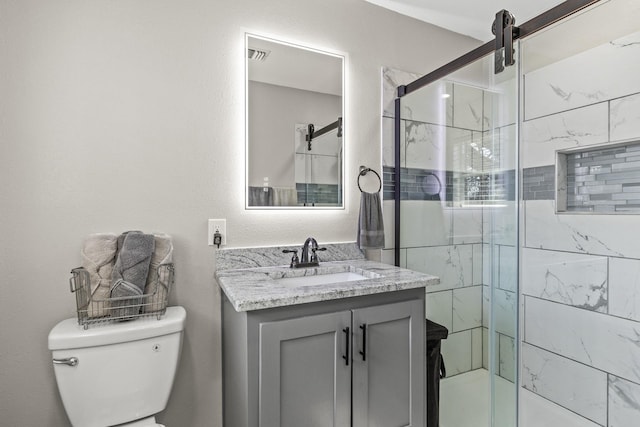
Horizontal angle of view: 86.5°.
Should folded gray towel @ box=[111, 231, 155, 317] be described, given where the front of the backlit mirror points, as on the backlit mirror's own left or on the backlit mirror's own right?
on the backlit mirror's own right

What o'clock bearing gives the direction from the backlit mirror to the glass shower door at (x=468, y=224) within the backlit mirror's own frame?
The glass shower door is roughly at 11 o'clock from the backlit mirror.

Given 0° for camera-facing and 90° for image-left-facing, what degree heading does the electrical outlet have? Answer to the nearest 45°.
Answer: approximately 0°

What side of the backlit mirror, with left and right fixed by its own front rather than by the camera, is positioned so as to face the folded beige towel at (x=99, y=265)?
right

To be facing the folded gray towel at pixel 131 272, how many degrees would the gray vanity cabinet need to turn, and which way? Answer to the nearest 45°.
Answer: approximately 135° to its right

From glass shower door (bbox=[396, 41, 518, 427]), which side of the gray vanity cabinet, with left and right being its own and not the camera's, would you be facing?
left

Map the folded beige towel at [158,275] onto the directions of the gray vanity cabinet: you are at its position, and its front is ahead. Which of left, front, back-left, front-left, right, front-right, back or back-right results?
back-right

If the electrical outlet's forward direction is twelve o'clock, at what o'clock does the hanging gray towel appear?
The hanging gray towel is roughly at 9 o'clock from the electrical outlet.
